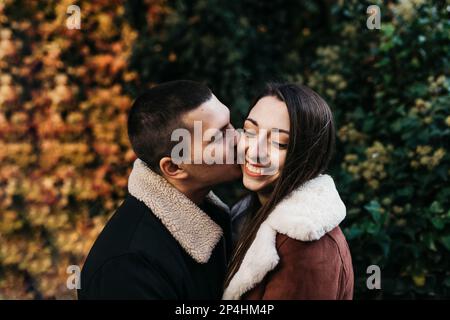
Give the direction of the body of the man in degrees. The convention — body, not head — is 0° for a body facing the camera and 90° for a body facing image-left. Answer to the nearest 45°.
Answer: approximately 270°
